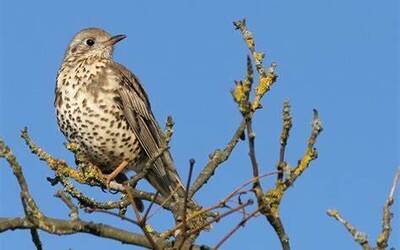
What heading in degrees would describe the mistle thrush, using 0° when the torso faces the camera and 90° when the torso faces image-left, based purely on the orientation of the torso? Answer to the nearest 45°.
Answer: approximately 45°

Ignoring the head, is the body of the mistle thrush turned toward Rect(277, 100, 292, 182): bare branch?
no

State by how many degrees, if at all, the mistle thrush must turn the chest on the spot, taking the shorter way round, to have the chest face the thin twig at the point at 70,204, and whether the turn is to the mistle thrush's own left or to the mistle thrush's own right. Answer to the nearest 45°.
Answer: approximately 45° to the mistle thrush's own right
